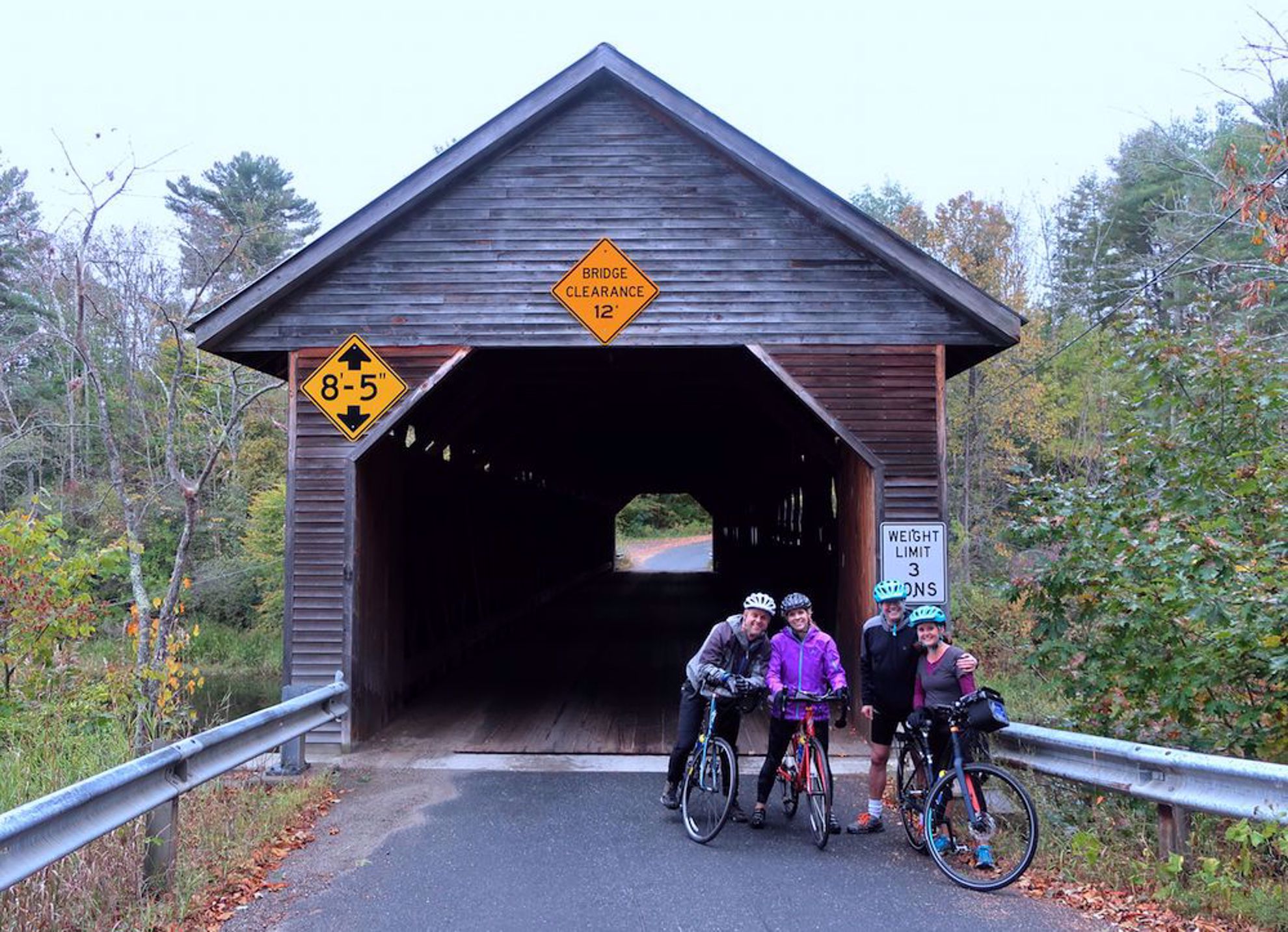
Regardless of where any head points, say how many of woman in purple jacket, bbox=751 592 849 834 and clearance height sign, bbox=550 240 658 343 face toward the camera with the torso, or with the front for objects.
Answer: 2

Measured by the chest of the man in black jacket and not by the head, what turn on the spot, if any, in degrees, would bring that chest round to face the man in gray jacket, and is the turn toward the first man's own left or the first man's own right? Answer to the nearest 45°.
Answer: approximately 90° to the first man's own right

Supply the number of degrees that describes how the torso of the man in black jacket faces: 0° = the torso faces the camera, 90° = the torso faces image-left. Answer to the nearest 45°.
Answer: approximately 0°

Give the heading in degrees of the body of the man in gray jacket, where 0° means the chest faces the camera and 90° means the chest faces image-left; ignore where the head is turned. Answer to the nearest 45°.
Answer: approximately 315°

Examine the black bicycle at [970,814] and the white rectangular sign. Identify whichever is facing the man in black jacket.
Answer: the white rectangular sign
